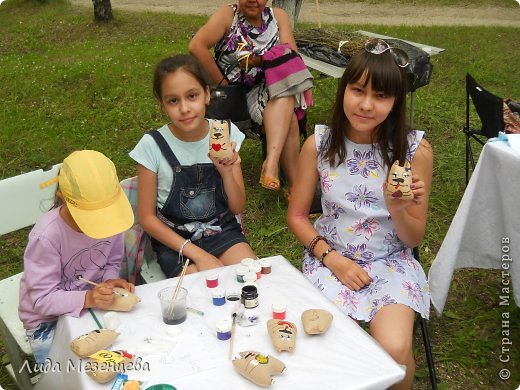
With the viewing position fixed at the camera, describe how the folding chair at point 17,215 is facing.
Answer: facing the viewer and to the right of the viewer

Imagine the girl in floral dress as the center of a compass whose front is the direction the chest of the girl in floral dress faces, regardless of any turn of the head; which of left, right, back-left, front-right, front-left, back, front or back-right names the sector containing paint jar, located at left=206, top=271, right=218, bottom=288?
front-right

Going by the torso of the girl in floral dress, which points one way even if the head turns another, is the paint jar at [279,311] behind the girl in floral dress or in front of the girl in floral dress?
in front

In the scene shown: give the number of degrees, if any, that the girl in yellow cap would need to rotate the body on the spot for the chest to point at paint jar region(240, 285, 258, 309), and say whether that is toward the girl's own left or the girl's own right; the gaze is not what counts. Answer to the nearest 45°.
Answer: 0° — they already face it

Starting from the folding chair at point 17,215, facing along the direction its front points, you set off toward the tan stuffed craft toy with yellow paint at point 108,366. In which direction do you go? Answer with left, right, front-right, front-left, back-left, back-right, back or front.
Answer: front-right

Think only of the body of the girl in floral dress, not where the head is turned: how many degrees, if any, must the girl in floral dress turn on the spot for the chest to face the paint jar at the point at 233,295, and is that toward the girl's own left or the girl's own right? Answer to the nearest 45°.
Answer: approximately 45° to the girl's own right

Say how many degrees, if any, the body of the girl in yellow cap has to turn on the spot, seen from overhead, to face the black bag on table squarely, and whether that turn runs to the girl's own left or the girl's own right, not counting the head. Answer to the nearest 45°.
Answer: approximately 90° to the girl's own left

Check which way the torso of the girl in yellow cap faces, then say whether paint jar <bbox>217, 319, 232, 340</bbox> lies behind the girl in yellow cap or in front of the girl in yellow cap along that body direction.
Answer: in front

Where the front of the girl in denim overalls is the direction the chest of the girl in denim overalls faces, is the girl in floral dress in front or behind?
in front

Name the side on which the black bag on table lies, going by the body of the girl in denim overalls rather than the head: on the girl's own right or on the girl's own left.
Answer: on the girl's own left

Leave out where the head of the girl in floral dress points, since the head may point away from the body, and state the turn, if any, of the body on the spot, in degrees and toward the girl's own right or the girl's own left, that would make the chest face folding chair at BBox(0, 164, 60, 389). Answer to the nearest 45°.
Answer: approximately 90° to the girl's own right

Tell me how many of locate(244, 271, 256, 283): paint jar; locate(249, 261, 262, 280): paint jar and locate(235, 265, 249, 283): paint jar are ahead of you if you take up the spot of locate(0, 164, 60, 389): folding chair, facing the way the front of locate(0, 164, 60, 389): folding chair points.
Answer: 3

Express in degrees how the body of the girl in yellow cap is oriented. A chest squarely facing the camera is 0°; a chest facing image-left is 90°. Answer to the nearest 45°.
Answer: approximately 315°

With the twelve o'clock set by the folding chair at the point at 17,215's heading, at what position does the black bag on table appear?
The black bag on table is roughly at 10 o'clock from the folding chair.

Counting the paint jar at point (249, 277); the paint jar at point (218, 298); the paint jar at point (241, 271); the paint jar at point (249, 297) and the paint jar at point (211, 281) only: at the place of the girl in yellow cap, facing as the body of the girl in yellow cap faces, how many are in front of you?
5

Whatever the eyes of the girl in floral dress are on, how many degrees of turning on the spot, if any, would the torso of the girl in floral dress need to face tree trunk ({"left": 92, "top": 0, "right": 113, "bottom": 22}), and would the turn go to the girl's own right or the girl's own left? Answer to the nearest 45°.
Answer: approximately 135° to the girl's own right

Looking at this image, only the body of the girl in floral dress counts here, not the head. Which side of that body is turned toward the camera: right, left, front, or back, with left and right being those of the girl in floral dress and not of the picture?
front

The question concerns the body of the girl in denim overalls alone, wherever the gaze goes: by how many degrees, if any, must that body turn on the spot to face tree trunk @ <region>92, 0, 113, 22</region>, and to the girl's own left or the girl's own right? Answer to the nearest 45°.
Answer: approximately 135° to the girl's own left
